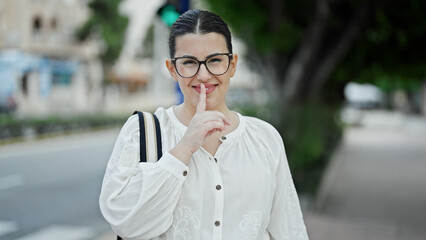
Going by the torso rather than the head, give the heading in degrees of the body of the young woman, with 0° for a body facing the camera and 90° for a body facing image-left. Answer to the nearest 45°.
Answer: approximately 0°

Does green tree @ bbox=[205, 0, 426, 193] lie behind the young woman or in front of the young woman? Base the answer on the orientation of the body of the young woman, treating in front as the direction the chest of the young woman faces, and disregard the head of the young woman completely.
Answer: behind
